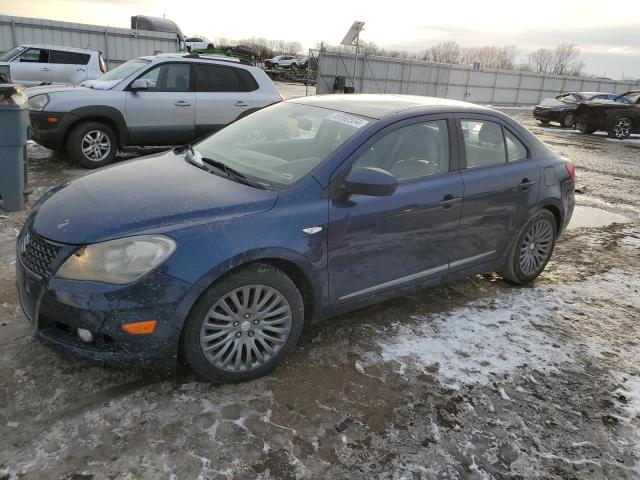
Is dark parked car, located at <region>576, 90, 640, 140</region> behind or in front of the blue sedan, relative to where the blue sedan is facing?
behind

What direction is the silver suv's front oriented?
to the viewer's left

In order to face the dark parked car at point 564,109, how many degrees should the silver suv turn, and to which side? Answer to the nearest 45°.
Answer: approximately 135° to its right

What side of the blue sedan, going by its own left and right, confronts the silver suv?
right

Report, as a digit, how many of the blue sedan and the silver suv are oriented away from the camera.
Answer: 0

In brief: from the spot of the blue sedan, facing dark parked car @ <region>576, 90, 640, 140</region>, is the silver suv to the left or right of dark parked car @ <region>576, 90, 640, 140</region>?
left

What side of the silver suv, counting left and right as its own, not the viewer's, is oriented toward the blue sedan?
left

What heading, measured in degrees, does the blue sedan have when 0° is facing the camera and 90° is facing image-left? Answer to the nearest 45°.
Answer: approximately 45°

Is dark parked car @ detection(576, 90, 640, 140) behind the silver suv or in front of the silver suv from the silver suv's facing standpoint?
behind

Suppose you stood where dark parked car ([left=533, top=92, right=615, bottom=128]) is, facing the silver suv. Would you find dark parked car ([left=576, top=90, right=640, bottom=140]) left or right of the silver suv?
left

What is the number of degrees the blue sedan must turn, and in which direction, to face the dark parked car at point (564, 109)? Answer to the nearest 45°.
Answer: approximately 180°
